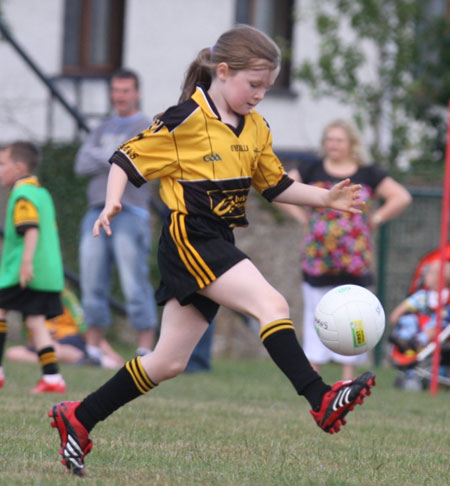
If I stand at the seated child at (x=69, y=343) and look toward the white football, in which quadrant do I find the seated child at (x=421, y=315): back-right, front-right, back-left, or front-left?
front-left

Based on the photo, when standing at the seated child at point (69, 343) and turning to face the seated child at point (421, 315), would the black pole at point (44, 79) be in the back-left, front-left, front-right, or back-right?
back-left

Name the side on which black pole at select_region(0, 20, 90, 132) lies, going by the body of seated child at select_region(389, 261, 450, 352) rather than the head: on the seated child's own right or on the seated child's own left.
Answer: on the seated child's own right

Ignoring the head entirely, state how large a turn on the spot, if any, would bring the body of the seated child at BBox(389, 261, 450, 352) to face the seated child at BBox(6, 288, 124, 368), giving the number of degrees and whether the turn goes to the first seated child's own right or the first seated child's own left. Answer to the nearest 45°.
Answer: approximately 45° to the first seated child's own right

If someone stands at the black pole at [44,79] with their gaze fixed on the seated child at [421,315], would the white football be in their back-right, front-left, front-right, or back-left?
front-right

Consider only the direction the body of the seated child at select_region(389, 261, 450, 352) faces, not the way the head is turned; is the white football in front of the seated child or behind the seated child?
in front

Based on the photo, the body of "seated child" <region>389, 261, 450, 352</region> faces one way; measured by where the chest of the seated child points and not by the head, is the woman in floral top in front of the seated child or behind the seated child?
in front

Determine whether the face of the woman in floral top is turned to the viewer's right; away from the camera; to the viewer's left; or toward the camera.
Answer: toward the camera

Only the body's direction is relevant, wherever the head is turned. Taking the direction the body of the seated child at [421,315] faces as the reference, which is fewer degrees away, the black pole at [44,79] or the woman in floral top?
the woman in floral top
